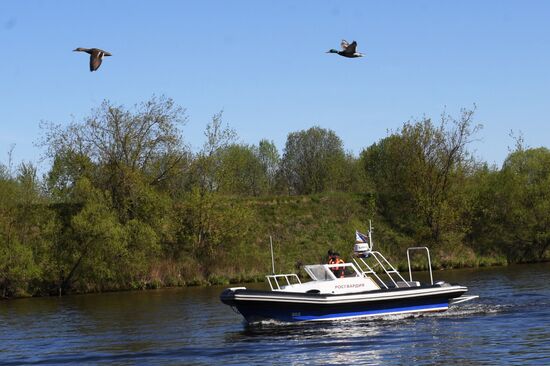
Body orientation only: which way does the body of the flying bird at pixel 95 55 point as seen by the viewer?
to the viewer's left

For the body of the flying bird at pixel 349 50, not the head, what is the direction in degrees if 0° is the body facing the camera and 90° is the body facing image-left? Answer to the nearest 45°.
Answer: approximately 90°

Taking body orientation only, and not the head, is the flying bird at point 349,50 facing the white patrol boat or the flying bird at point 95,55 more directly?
the flying bird

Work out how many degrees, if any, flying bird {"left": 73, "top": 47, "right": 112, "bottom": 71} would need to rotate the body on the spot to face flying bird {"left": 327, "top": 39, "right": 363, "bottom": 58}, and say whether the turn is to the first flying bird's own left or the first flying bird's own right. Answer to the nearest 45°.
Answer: approximately 180°

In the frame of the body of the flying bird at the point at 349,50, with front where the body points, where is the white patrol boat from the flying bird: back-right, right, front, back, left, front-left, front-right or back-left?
right
